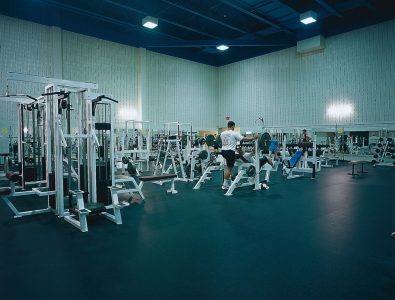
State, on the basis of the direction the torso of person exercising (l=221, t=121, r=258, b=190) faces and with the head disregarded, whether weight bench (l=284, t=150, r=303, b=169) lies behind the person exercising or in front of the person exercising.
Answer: in front

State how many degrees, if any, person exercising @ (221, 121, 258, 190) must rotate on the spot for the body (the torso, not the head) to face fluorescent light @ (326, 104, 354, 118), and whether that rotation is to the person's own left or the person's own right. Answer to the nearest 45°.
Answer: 0° — they already face it

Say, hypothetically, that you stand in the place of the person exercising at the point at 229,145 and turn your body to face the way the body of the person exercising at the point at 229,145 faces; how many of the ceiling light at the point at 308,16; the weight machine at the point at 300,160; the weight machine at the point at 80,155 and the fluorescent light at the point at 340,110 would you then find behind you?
1

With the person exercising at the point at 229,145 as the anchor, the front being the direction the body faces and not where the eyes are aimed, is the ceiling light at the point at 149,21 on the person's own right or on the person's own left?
on the person's own left

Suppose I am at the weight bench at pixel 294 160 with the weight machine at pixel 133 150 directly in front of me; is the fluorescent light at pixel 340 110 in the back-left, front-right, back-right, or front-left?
back-right

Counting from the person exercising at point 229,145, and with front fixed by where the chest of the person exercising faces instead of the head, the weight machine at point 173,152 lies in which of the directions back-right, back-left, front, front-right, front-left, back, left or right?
left

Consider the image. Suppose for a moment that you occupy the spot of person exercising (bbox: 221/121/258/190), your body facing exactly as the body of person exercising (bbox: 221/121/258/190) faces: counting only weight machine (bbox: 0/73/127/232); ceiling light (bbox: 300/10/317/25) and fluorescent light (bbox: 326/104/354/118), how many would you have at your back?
1

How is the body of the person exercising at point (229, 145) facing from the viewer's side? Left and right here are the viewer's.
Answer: facing away from the viewer and to the right of the viewer

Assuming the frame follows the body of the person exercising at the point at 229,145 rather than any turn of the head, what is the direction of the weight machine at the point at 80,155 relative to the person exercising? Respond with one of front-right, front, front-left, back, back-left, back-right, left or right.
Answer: back

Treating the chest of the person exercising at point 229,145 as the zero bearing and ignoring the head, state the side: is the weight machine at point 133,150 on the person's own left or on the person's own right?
on the person's own left
